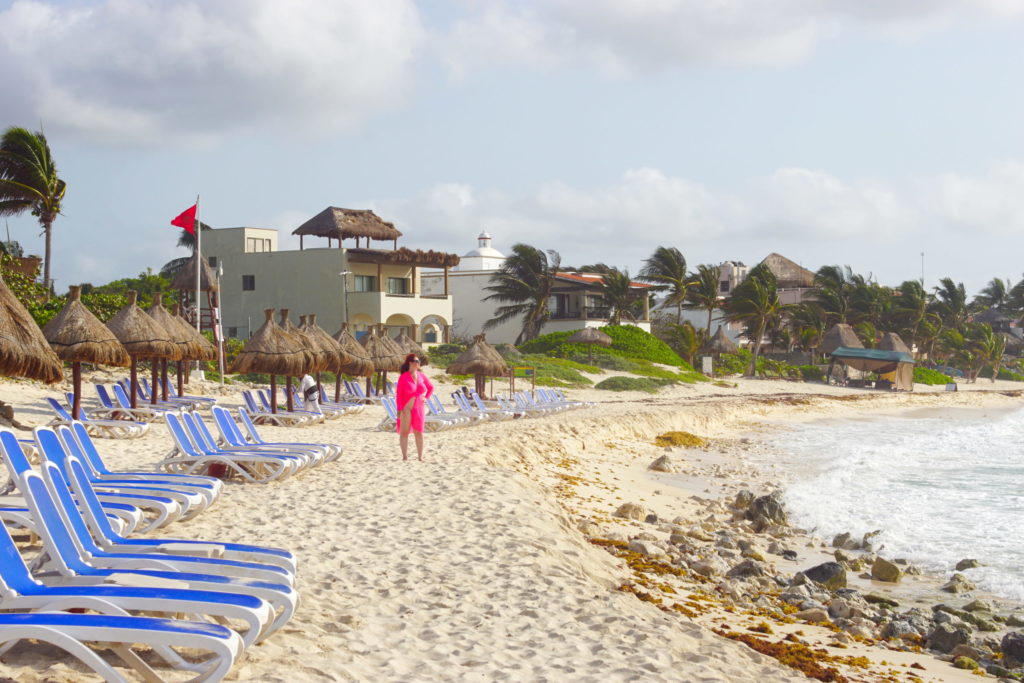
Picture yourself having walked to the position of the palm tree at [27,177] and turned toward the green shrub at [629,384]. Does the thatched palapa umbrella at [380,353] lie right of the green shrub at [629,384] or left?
right

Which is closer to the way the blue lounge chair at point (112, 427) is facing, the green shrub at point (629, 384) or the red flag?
the green shrub

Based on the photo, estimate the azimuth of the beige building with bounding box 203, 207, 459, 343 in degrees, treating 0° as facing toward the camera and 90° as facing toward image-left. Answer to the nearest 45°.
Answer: approximately 315°

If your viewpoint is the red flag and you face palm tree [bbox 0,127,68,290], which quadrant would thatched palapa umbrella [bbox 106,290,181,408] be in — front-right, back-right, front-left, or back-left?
back-left

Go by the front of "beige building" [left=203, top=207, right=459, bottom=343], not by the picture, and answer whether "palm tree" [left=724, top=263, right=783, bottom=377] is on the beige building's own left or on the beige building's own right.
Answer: on the beige building's own left

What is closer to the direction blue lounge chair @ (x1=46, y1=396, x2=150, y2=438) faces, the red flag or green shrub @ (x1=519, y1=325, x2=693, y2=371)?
the green shrub

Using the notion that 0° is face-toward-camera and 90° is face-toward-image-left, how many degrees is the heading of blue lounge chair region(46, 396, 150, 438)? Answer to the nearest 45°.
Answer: approximately 270°

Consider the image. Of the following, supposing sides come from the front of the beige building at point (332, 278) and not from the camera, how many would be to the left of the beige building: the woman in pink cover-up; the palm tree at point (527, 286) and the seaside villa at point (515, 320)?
2

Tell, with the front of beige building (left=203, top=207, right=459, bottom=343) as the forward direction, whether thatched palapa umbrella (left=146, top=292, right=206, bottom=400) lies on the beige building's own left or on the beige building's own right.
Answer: on the beige building's own right

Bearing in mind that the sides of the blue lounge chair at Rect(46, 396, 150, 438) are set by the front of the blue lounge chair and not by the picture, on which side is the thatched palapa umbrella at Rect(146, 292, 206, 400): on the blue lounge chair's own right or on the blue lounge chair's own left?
on the blue lounge chair's own left

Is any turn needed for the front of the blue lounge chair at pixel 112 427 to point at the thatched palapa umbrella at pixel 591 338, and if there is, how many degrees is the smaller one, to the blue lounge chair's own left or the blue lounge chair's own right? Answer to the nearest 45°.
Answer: approximately 45° to the blue lounge chair's own left

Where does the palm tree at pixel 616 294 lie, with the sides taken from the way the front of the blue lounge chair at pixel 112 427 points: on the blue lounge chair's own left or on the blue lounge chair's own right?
on the blue lounge chair's own left
